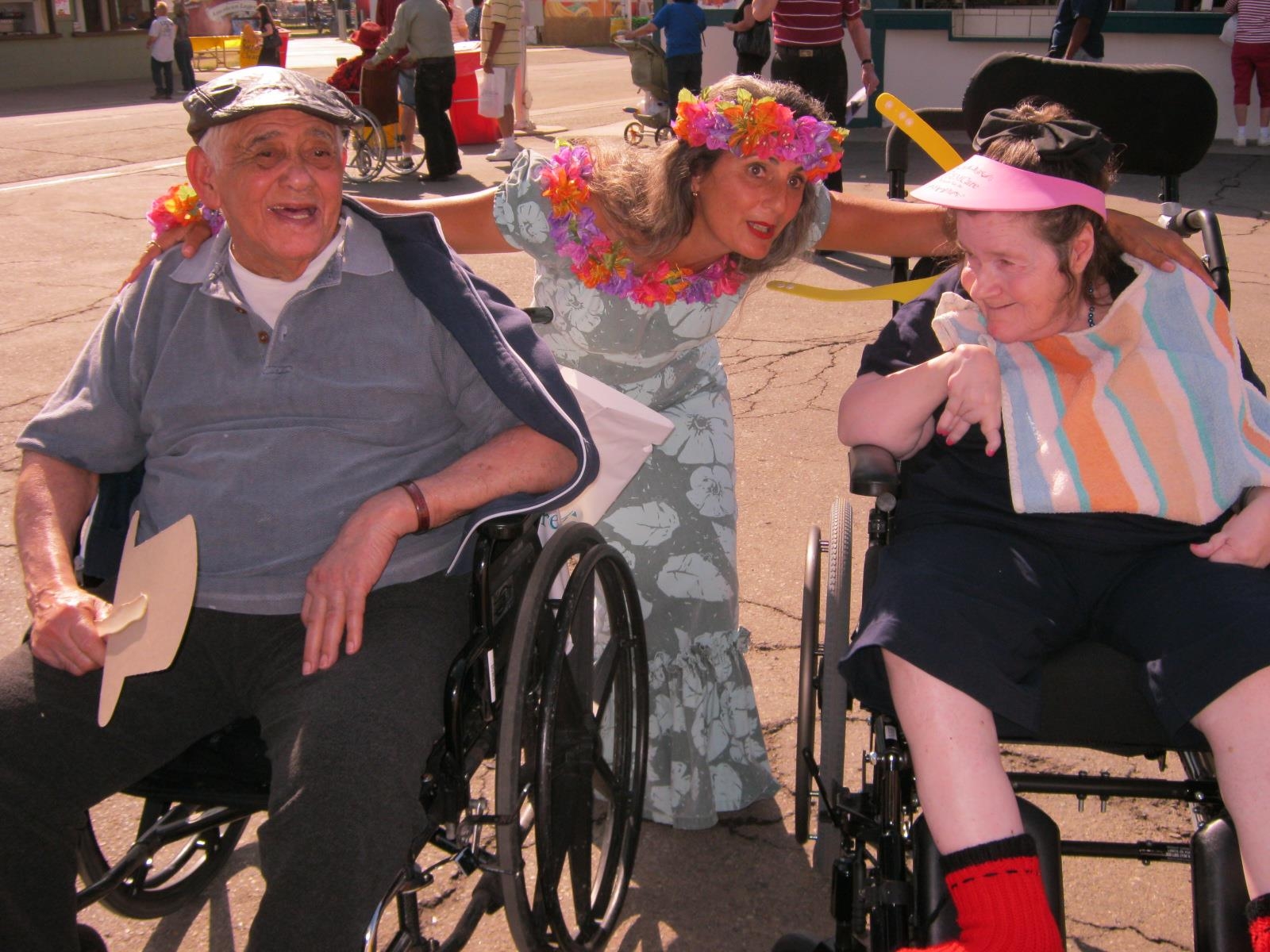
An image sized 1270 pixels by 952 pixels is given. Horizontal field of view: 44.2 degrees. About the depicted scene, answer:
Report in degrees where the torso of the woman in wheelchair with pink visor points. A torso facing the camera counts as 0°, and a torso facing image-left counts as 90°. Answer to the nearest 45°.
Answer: approximately 0°

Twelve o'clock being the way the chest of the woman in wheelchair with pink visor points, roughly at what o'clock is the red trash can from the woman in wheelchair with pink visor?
The red trash can is roughly at 5 o'clock from the woman in wheelchair with pink visor.

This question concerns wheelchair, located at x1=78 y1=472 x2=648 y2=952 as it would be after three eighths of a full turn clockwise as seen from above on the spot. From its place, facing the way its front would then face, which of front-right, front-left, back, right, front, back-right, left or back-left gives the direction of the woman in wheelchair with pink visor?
right

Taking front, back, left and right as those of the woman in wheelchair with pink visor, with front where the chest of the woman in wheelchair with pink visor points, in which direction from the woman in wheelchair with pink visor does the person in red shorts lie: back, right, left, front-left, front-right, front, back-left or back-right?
back

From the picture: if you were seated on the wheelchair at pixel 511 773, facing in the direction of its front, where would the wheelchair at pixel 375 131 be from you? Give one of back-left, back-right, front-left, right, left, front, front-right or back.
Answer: back-right

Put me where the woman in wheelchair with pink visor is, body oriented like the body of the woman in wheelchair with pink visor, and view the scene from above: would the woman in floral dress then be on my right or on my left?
on my right

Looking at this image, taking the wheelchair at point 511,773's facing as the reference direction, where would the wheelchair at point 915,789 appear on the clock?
the wheelchair at point 915,789 is roughly at 8 o'clock from the wheelchair at point 511,773.

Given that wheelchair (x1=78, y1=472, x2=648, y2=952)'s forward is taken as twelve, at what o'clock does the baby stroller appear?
The baby stroller is roughly at 5 o'clock from the wheelchair.

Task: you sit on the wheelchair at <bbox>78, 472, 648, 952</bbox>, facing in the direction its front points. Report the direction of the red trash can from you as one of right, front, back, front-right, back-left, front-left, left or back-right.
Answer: back-right

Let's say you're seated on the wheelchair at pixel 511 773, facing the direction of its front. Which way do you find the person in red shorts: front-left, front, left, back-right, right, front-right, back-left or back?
back
